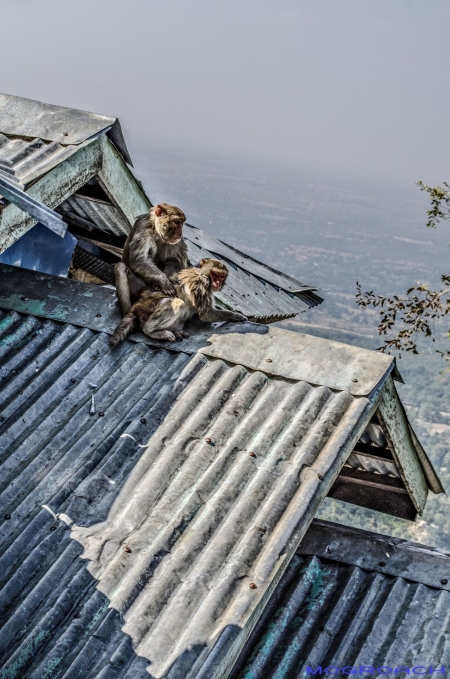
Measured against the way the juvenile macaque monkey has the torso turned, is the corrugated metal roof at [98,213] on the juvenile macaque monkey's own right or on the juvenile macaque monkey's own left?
on the juvenile macaque monkey's own left

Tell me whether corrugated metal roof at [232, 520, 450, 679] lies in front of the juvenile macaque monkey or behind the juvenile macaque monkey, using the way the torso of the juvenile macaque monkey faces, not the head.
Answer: in front

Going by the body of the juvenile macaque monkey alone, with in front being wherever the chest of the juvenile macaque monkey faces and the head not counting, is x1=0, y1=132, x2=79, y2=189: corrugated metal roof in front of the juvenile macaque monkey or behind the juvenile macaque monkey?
behind

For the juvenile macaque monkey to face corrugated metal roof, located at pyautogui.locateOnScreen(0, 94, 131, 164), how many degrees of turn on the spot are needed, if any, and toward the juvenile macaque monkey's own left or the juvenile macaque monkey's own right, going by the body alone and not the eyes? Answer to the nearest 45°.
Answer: approximately 135° to the juvenile macaque monkey's own left

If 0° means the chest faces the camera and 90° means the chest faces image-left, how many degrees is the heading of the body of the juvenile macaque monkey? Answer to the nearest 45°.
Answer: approximately 270°
